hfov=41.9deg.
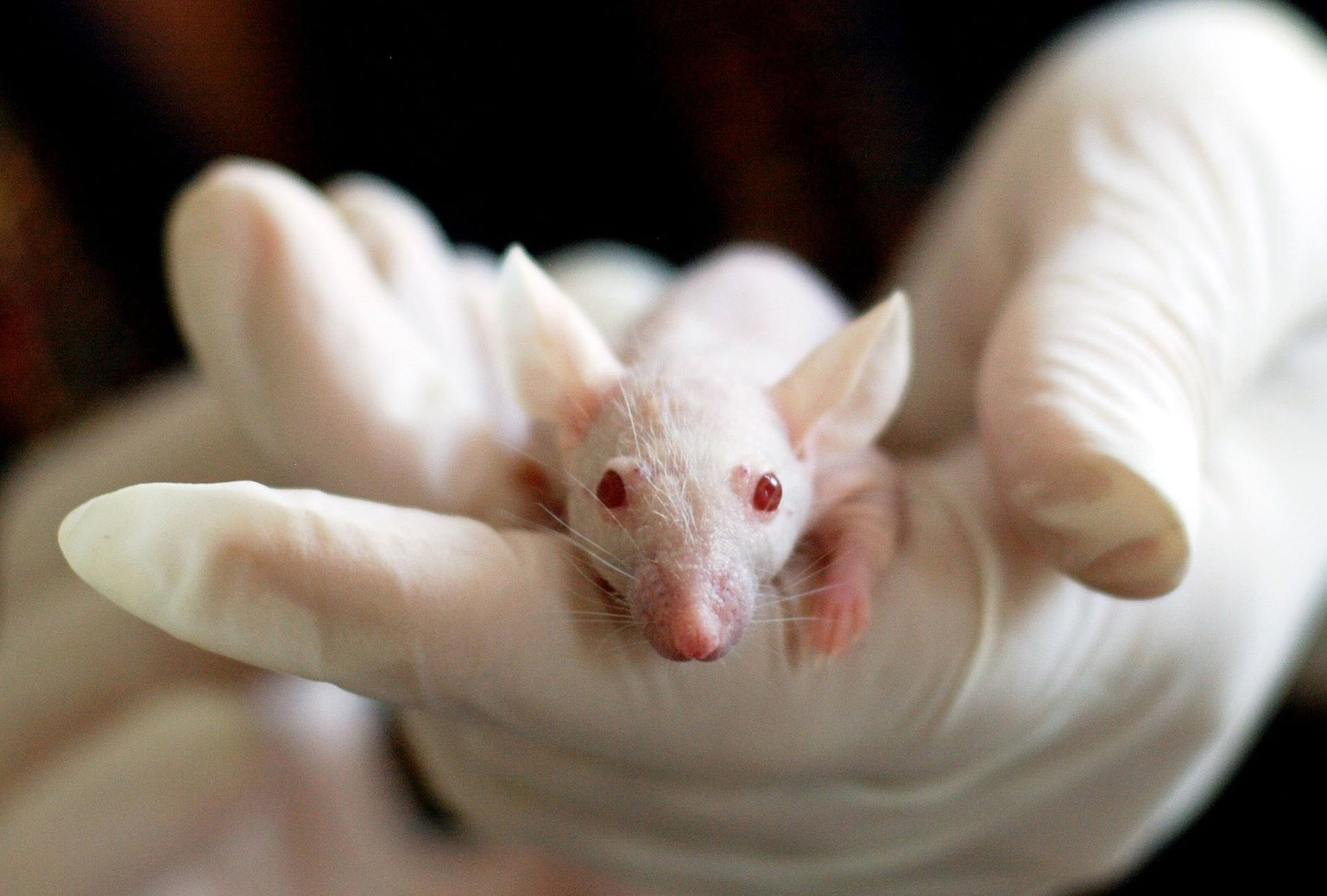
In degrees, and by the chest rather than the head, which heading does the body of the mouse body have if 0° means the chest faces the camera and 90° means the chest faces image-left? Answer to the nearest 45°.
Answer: approximately 0°
